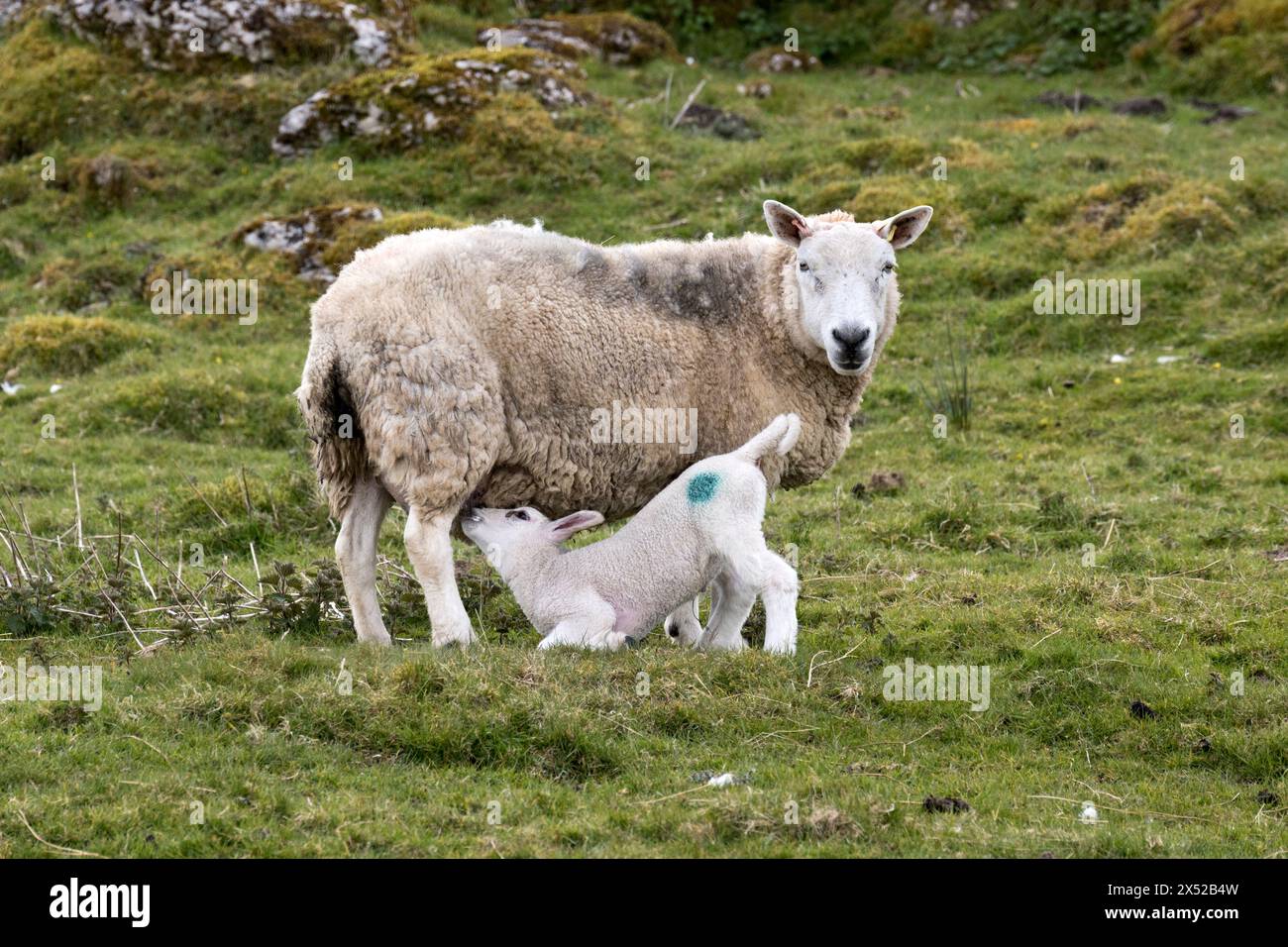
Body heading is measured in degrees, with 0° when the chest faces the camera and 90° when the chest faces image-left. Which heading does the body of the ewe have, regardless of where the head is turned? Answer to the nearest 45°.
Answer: approximately 270°

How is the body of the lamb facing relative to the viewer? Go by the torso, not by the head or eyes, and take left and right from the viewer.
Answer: facing to the left of the viewer

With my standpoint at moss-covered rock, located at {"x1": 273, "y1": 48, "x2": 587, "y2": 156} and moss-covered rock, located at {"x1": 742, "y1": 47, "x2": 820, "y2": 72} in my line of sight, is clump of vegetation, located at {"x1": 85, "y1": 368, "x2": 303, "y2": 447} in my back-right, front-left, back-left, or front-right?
back-right

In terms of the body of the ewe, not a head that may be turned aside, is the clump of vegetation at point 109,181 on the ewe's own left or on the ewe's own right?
on the ewe's own left

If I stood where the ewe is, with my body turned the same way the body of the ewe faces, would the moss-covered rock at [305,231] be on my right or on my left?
on my left

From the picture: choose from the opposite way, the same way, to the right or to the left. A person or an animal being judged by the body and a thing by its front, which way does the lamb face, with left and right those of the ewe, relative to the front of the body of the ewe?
the opposite way

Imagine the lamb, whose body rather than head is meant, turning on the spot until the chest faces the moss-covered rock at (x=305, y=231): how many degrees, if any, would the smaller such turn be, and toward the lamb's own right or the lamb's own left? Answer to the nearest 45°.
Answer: approximately 90° to the lamb's own right

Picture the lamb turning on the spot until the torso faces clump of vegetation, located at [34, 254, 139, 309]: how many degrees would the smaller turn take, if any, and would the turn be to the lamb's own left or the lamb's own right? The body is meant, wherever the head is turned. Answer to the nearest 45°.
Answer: approximately 45° to the lamb's own right

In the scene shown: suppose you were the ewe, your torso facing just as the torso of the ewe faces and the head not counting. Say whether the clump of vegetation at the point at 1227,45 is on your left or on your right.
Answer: on your left

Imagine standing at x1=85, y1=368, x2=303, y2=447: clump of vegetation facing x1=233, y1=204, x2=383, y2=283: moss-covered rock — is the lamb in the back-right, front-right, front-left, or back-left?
back-right

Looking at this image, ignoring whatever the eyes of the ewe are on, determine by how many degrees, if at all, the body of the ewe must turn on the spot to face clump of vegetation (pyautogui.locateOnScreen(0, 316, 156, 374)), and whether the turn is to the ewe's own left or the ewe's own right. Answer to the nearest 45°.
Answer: approximately 135° to the ewe's own left
